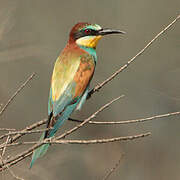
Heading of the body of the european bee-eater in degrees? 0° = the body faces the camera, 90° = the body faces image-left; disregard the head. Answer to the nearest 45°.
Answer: approximately 225°
